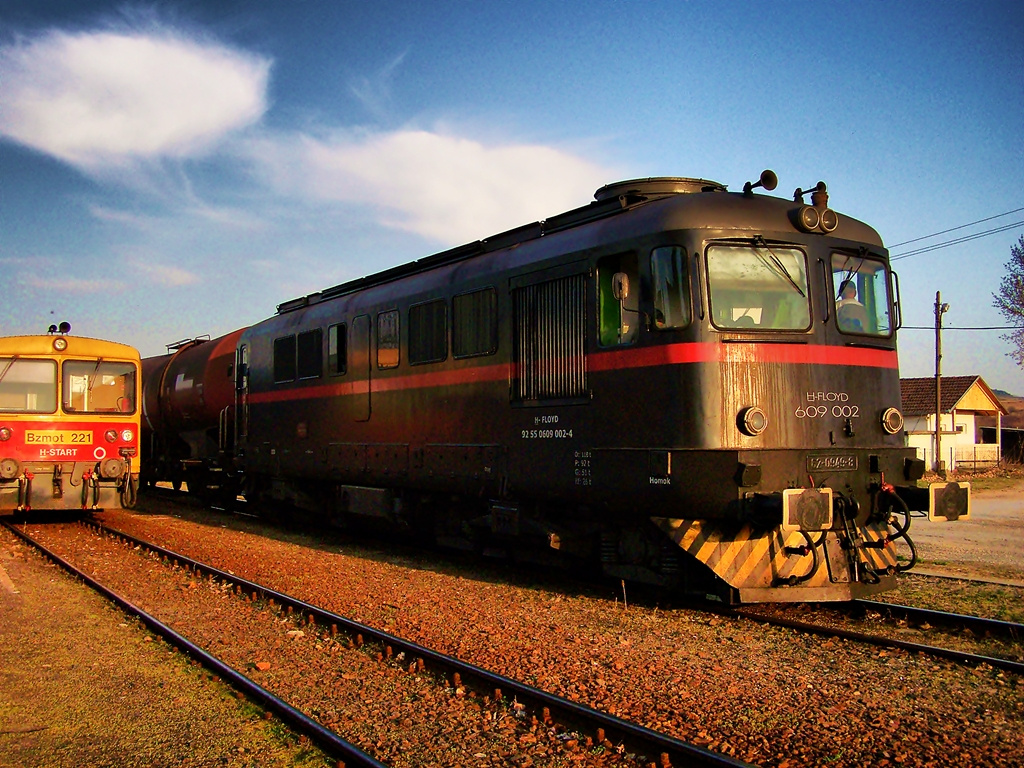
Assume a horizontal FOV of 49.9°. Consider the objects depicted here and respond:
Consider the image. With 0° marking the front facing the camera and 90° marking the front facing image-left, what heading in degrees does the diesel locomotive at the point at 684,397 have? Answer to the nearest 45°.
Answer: approximately 315°

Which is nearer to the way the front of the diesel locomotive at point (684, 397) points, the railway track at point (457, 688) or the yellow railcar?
the railway track

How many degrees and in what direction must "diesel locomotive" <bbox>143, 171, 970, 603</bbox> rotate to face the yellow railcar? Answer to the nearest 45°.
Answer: approximately 180°
